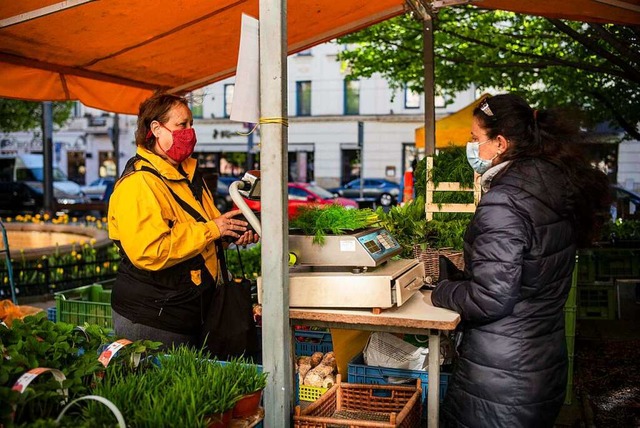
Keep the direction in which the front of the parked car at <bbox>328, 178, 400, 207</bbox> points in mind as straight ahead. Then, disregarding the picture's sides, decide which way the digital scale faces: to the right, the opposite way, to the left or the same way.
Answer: the opposite way

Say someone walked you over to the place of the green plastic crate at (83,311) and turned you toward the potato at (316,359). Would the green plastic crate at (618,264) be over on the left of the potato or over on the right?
left

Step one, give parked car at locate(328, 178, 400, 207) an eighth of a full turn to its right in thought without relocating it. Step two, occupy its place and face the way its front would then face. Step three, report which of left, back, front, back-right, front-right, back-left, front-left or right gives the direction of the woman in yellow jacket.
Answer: back-left

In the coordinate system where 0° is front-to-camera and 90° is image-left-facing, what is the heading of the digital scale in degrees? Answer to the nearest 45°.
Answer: approximately 270°

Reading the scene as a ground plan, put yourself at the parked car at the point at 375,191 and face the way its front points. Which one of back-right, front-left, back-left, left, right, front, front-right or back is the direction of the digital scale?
left

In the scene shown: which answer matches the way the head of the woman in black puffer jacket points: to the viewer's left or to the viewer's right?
to the viewer's left

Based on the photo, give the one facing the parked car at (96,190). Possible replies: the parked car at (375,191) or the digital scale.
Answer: the parked car at (375,191)

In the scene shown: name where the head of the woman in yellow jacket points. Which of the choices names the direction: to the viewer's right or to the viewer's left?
to the viewer's right

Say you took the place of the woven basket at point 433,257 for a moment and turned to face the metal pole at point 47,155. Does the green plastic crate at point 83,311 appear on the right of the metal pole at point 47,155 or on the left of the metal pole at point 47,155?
left

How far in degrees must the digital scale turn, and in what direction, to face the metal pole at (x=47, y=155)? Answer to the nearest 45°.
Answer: approximately 135° to its left
